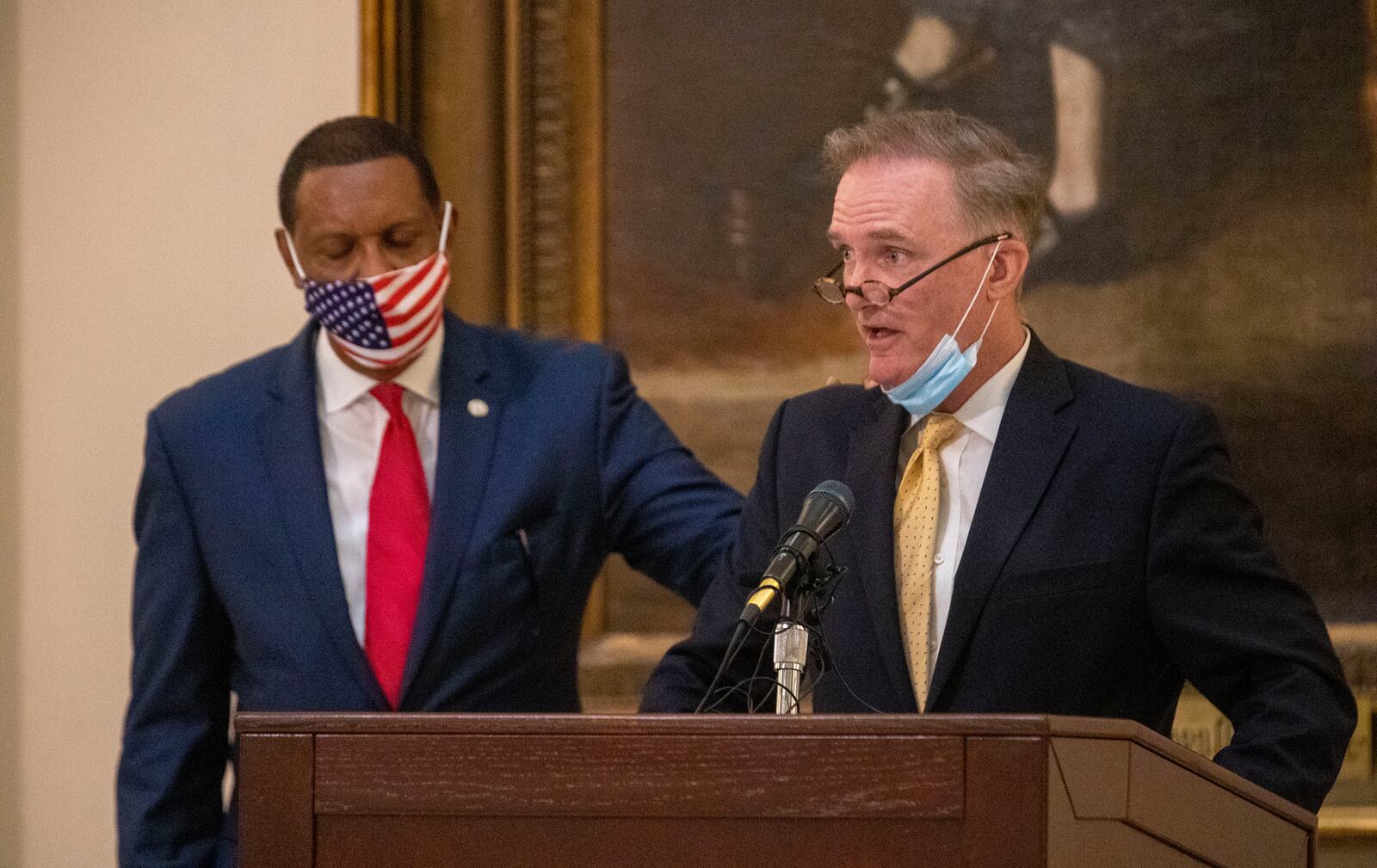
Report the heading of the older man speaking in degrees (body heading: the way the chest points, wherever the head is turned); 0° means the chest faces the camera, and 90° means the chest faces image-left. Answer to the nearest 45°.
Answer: approximately 45°

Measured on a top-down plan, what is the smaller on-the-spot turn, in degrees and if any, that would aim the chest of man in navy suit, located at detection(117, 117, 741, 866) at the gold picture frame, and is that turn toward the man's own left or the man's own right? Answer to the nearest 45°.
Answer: approximately 180°

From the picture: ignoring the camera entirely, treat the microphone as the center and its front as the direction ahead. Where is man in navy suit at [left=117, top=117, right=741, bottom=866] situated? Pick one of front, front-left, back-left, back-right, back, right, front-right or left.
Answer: left

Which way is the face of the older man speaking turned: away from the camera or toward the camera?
toward the camera

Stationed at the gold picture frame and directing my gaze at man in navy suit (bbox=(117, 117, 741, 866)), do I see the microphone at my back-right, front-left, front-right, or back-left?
front-left

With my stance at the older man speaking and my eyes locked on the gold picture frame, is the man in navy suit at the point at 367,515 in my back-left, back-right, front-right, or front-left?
front-left

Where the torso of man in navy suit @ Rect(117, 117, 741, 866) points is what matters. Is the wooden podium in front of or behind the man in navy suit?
in front

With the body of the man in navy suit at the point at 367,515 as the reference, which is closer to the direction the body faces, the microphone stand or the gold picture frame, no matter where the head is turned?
the microphone stand

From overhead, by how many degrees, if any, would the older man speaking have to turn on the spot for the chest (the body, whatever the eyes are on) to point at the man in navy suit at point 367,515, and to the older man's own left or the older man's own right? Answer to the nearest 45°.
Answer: approximately 45° to the older man's own right

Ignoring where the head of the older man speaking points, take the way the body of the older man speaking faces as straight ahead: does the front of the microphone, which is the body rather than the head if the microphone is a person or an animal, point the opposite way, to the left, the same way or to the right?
the opposite way

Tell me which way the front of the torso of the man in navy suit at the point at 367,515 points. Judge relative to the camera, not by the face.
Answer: toward the camera

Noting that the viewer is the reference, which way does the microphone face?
facing away from the viewer and to the right of the viewer

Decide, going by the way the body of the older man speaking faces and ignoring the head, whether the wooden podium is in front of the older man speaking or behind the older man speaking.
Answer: in front

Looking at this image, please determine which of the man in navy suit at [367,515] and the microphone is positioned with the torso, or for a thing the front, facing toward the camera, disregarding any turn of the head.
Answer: the man in navy suit

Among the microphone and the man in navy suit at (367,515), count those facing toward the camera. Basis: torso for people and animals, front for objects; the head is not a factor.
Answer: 1

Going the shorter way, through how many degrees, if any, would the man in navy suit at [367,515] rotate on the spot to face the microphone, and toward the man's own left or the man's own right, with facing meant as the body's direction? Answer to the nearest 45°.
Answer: approximately 45° to the man's own left
